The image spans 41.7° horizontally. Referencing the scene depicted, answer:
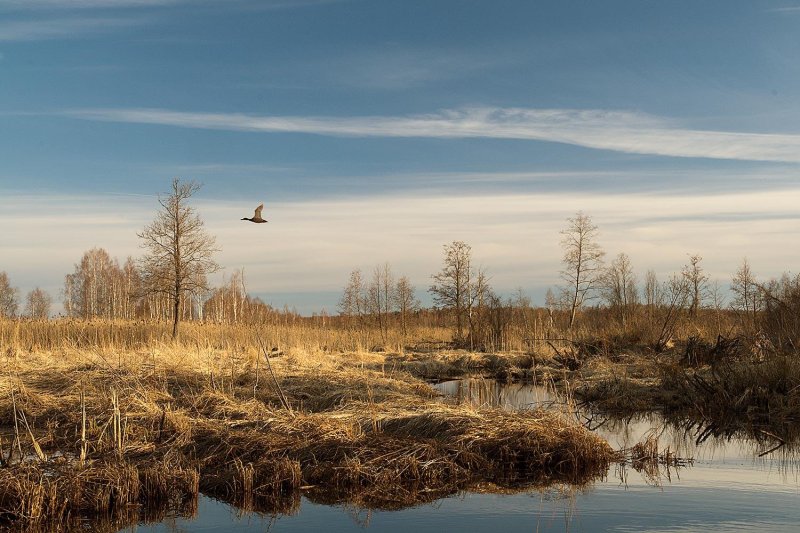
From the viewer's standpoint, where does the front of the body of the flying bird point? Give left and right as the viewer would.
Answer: facing to the left of the viewer
